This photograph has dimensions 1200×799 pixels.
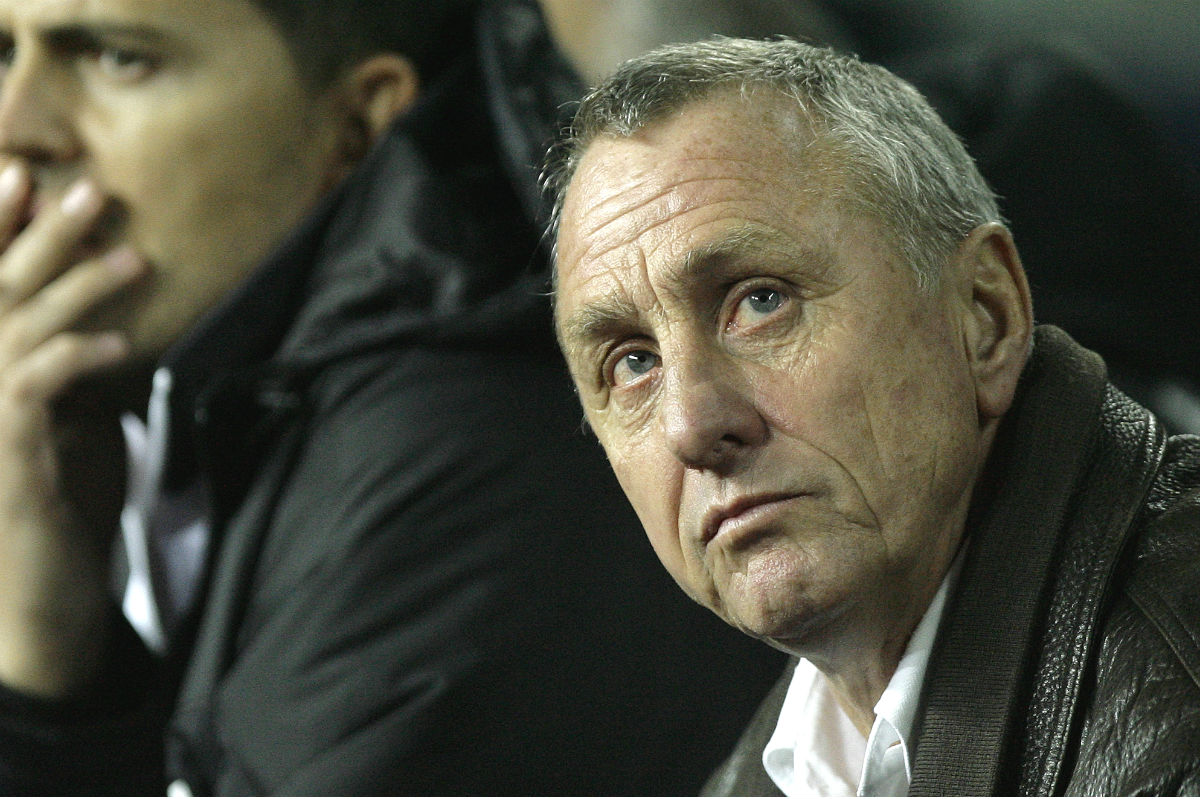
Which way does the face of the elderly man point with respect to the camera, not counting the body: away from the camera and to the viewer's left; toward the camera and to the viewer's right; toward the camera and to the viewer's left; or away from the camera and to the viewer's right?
toward the camera and to the viewer's left

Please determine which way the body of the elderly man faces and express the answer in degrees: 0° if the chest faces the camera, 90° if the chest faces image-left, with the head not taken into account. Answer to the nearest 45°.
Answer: approximately 45°
